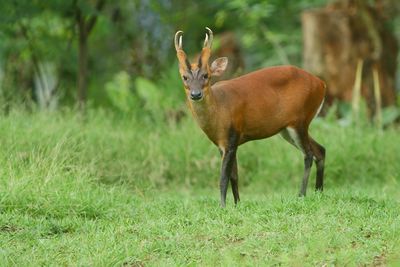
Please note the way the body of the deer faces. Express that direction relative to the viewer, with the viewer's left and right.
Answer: facing the viewer and to the left of the viewer
